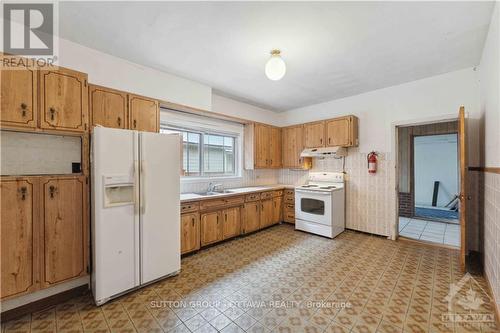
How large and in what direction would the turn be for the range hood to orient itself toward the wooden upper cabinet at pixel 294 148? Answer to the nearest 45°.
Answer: approximately 135° to its right

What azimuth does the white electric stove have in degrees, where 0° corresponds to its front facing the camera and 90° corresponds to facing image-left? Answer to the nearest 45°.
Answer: approximately 45°

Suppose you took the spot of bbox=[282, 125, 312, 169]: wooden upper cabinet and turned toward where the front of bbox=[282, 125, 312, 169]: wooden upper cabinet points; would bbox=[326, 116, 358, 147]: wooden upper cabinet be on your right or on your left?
on your left

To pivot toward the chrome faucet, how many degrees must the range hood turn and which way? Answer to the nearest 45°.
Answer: approximately 45° to its right

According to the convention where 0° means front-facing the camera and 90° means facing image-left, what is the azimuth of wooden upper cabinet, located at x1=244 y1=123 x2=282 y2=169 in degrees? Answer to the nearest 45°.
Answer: approximately 315°

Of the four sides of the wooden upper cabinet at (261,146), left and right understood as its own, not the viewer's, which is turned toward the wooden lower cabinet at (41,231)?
right

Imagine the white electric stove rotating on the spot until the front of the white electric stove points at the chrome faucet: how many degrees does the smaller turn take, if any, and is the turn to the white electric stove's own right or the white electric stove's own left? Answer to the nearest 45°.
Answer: approximately 45° to the white electric stove's own right

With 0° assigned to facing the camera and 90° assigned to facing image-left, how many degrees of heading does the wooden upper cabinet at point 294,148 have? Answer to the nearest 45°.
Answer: approximately 45°

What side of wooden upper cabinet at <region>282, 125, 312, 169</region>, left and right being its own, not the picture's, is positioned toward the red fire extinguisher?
left
